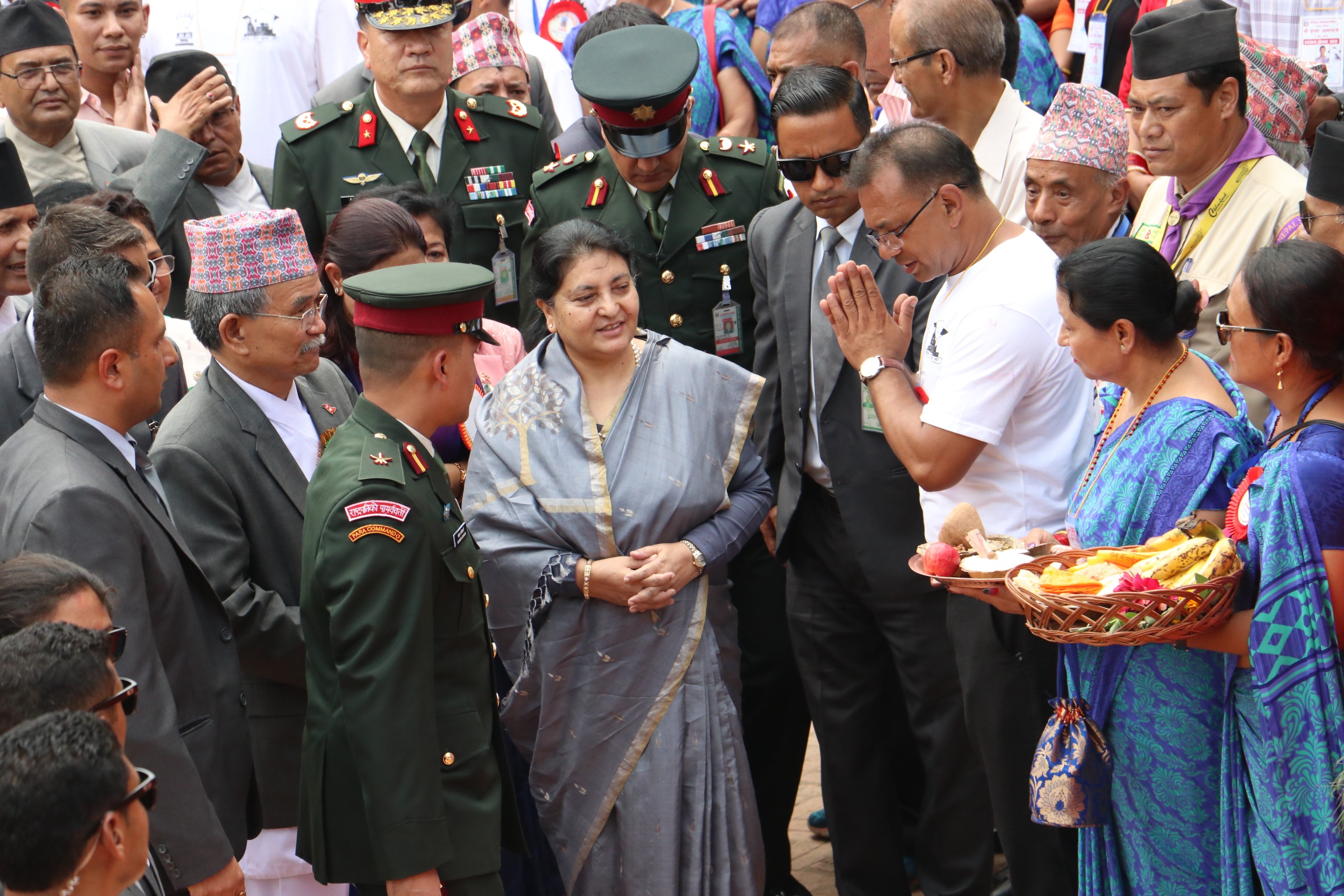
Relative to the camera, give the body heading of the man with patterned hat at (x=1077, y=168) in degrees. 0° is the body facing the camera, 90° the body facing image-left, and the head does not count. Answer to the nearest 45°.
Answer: approximately 45°

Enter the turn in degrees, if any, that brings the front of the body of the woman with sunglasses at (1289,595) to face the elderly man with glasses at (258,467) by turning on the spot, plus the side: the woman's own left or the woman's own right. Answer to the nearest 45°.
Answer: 0° — they already face them

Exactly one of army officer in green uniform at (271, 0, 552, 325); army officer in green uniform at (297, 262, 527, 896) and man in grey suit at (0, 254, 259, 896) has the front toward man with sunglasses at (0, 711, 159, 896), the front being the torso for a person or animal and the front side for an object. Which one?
army officer in green uniform at (271, 0, 552, 325)

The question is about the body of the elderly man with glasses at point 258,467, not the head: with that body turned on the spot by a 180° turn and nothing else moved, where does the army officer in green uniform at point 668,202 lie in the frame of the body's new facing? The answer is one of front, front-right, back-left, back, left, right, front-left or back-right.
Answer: right

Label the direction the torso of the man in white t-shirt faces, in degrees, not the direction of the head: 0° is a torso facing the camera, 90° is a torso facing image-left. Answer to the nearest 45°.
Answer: approximately 90°

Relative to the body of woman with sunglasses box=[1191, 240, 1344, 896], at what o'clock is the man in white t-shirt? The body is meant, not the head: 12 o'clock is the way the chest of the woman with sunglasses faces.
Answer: The man in white t-shirt is roughly at 1 o'clock from the woman with sunglasses.

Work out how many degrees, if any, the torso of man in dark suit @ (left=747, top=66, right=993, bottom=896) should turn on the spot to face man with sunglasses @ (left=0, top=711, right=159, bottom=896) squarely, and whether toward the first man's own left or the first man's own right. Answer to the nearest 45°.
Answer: approximately 45° to the first man's own right

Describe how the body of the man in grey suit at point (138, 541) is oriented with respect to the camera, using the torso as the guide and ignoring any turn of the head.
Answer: to the viewer's right

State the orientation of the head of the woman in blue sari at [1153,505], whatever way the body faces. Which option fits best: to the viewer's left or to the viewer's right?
to the viewer's left

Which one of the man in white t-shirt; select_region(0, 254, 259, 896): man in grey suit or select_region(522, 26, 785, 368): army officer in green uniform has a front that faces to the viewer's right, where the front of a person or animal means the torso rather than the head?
the man in grey suit

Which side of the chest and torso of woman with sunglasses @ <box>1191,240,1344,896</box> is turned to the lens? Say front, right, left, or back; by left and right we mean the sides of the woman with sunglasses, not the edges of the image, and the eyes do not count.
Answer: left
